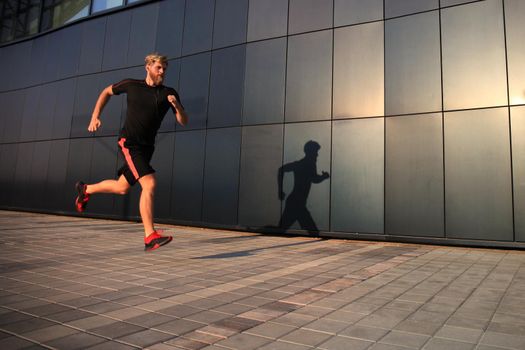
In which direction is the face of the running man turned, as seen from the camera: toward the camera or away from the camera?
toward the camera

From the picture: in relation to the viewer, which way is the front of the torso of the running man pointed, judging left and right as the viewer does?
facing the viewer and to the right of the viewer
